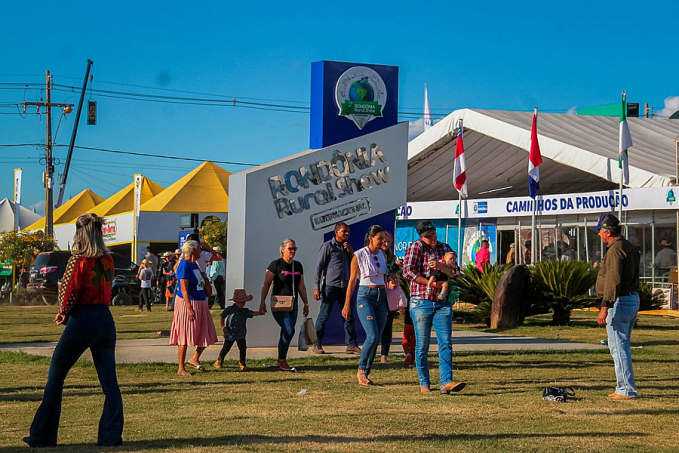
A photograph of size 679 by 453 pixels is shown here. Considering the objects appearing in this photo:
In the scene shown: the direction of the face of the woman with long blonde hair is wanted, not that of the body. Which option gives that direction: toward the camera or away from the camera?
away from the camera

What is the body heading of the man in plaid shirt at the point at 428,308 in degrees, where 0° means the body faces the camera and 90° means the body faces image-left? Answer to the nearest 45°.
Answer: approximately 315°

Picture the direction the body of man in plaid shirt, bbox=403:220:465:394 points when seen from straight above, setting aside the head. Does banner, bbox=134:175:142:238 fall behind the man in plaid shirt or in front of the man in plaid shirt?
behind

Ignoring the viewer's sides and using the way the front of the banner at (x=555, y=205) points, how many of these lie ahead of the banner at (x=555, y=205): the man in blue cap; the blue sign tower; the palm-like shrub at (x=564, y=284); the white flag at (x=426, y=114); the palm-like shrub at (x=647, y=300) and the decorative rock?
5

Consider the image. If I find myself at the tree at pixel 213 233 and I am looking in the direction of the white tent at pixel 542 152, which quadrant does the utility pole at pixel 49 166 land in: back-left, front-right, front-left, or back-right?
back-right

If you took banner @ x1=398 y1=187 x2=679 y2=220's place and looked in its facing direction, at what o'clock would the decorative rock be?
The decorative rock is roughly at 12 o'clock from the banner.

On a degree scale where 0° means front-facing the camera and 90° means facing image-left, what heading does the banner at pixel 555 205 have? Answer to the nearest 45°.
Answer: approximately 0°

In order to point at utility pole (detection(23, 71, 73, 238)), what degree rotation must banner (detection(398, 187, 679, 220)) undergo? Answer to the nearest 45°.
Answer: approximately 90° to its right

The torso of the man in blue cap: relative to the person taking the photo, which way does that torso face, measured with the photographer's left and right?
facing to the left of the viewer

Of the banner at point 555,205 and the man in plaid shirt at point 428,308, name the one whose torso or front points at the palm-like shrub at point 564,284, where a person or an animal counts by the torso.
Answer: the banner

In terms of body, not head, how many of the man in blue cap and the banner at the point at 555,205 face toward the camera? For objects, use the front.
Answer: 1
